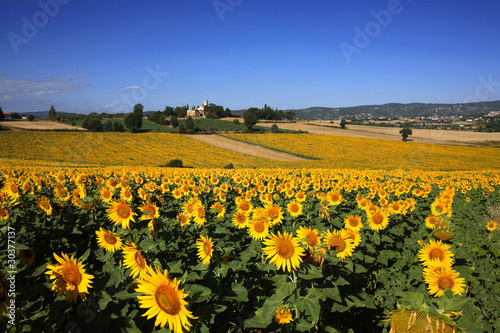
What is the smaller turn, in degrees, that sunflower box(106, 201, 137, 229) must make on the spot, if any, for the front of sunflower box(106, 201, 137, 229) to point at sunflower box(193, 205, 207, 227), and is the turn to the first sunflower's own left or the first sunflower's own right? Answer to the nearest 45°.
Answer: approximately 135° to the first sunflower's own left

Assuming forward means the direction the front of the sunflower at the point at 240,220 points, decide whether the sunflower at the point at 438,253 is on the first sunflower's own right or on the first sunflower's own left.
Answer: on the first sunflower's own left

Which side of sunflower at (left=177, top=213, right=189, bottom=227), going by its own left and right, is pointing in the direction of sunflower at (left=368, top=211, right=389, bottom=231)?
left

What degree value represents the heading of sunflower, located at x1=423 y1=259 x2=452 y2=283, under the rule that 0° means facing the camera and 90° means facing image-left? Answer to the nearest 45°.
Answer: approximately 0°

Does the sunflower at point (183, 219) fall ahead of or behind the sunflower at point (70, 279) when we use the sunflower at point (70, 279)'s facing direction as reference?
behind

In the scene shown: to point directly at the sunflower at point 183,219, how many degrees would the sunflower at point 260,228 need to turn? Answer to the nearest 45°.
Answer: approximately 135° to its right

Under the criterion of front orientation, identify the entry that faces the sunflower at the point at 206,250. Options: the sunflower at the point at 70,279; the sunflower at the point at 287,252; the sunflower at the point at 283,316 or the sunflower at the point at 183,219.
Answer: the sunflower at the point at 183,219

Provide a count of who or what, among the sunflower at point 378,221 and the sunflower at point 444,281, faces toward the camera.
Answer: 2
